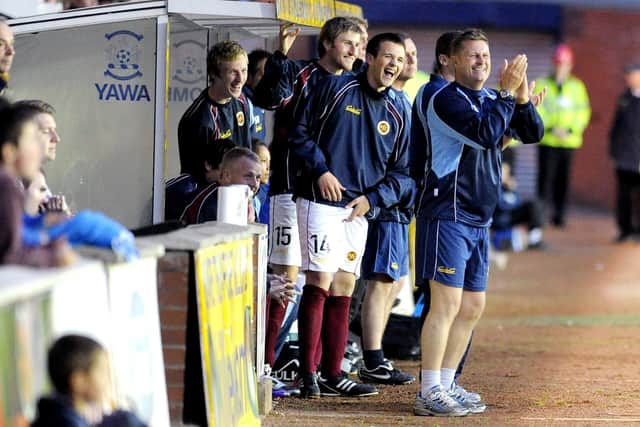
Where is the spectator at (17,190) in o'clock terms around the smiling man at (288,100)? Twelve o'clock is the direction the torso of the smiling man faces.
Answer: The spectator is roughly at 2 o'clock from the smiling man.

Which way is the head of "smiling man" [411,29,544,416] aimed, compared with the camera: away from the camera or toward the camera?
toward the camera

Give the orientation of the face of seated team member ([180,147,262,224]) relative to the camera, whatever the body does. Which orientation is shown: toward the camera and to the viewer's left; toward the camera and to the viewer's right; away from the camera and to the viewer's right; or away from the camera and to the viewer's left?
toward the camera and to the viewer's right

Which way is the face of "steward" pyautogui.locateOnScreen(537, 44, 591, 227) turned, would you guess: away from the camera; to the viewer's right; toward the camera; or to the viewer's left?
toward the camera

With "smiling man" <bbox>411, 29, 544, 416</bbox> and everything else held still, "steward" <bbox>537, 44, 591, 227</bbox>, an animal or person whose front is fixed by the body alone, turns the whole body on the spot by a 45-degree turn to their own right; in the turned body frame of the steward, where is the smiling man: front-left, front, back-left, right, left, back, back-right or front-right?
front-left

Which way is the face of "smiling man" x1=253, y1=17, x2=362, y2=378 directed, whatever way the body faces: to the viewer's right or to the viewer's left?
to the viewer's right

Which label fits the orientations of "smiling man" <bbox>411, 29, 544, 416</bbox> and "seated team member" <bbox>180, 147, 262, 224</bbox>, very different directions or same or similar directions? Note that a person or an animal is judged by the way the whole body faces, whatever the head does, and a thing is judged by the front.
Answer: same or similar directions

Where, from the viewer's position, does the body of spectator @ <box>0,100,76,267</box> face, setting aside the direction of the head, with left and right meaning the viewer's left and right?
facing to the right of the viewer

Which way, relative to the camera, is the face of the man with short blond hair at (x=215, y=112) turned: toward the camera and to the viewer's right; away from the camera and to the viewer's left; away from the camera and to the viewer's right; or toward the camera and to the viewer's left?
toward the camera and to the viewer's right

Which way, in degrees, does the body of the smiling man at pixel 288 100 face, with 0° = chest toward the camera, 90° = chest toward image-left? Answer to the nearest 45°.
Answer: approximately 315°

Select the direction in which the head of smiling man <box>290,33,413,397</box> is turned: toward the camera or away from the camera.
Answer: toward the camera

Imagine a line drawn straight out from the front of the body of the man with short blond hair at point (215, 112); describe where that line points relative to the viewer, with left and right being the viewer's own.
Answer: facing the viewer and to the right of the viewer

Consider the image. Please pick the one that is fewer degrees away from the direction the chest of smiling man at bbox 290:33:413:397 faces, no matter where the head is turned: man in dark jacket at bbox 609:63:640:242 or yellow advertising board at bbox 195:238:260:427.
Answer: the yellow advertising board
